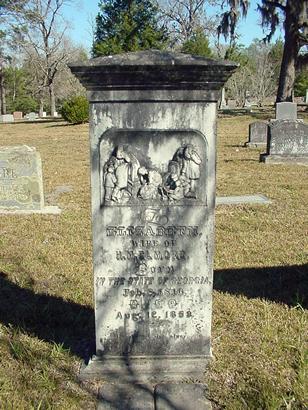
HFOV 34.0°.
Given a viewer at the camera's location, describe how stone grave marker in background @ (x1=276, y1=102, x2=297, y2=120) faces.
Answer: facing the viewer

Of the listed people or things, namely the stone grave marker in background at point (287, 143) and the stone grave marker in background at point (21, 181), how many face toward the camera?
2

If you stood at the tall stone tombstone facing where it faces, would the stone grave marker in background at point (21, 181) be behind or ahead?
behind

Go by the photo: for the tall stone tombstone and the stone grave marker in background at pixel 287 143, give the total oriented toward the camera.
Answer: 2

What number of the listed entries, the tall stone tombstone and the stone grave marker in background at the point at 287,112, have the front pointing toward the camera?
2

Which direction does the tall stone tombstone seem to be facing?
toward the camera

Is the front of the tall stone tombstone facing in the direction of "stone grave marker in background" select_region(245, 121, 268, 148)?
no

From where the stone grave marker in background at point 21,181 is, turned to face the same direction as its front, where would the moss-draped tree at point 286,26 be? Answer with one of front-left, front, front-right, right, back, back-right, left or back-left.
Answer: back-left

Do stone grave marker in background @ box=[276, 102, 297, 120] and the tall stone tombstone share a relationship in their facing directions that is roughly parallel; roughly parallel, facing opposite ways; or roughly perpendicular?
roughly parallel

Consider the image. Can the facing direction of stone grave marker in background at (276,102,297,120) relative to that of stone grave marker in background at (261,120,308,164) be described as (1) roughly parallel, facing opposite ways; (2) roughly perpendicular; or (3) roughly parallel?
roughly parallel

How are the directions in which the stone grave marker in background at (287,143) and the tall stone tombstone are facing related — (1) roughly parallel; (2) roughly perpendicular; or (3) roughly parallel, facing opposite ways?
roughly parallel

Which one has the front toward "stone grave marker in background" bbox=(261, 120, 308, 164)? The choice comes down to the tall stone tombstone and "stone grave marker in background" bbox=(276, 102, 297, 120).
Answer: "stone grave marker in background" bbox=(276, 102, 297, 120)

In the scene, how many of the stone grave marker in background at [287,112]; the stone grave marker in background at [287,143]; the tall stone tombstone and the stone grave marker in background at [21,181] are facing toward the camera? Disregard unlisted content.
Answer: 4

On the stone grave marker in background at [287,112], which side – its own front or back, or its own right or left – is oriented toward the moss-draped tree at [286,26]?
back

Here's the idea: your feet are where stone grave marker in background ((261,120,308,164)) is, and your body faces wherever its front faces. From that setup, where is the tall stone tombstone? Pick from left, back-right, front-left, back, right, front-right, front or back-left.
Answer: front

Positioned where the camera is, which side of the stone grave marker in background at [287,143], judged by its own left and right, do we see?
front

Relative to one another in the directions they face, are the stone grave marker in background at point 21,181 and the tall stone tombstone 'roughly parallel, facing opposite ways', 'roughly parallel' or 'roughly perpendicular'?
roughly parallel
